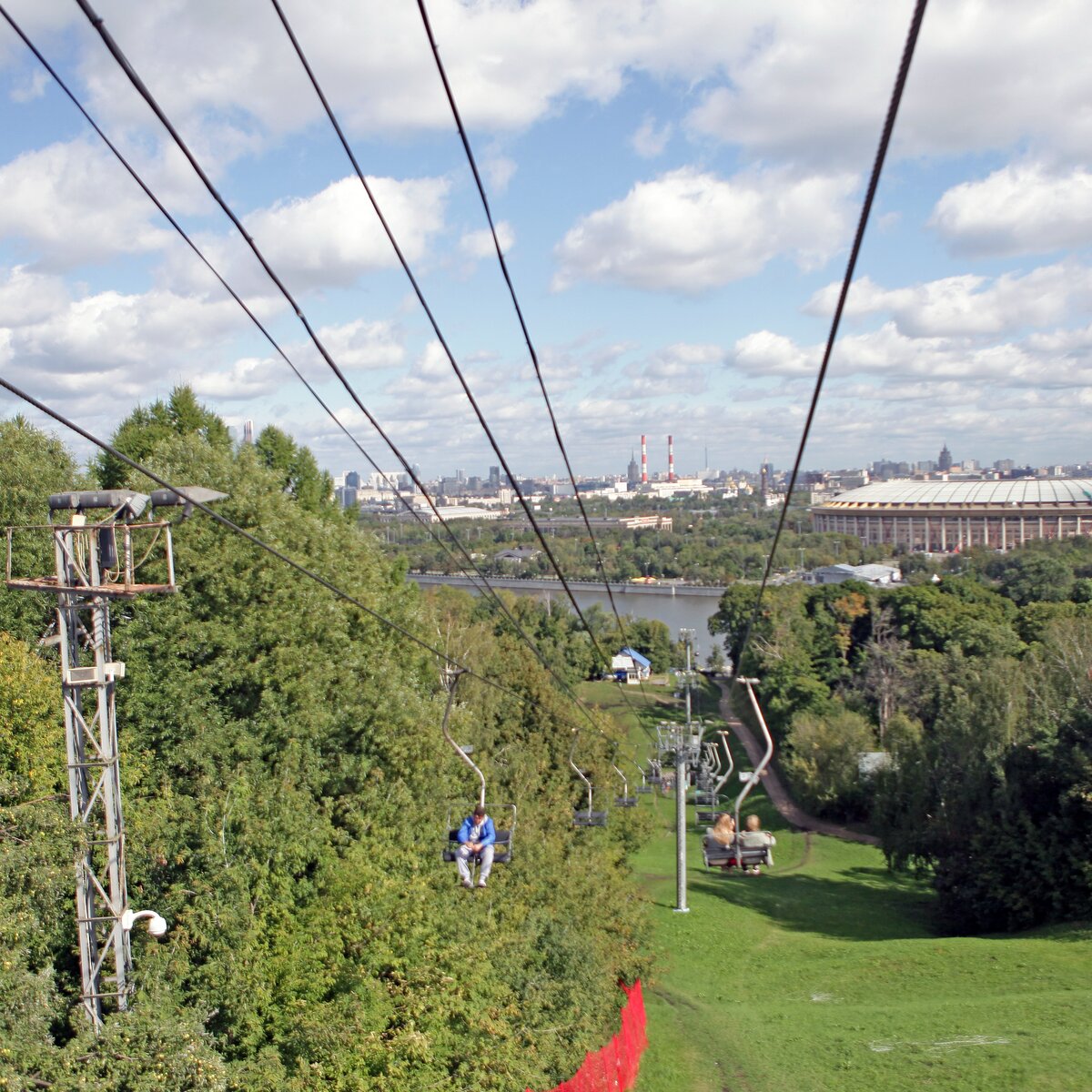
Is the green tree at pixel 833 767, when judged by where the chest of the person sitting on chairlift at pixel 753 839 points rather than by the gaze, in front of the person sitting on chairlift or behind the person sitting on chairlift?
in front

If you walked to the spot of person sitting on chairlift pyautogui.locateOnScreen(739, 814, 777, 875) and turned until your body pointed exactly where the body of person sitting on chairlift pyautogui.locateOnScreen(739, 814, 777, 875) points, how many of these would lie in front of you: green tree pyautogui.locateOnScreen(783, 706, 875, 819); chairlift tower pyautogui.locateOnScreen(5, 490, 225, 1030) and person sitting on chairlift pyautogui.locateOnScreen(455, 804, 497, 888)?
1

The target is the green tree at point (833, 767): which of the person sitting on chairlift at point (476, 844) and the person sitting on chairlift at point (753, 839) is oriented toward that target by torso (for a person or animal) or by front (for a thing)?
the person sitting on chairlift at point (753, 839)

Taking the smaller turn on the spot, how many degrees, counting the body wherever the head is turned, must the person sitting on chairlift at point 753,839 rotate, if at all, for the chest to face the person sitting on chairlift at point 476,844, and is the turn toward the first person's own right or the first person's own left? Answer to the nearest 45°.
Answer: approximately 135° to the first person's own left

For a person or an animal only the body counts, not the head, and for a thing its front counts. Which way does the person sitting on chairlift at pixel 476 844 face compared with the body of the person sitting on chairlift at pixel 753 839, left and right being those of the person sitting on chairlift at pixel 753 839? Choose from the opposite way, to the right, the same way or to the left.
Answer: the opposite way

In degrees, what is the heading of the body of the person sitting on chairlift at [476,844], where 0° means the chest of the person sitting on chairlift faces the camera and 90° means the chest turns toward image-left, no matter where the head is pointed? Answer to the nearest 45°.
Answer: approximately 0°

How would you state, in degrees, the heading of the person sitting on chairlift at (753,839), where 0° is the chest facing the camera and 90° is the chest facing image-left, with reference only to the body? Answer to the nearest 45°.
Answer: approximately 180°

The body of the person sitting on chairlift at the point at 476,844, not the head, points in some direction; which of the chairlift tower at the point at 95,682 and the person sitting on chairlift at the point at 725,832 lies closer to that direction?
the chairlift tower

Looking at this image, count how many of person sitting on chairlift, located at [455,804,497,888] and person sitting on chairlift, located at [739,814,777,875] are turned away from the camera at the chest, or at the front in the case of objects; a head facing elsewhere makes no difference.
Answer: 1
